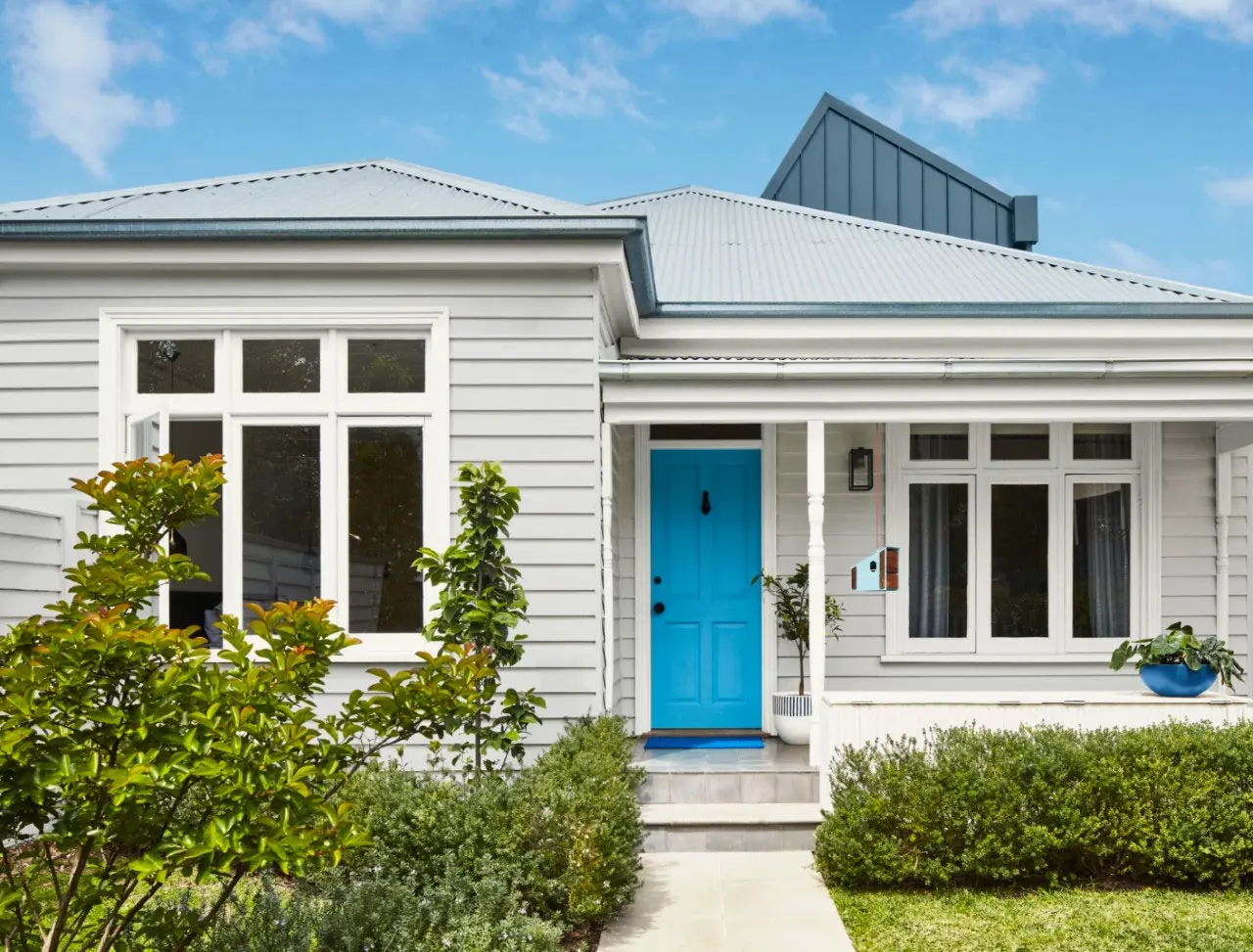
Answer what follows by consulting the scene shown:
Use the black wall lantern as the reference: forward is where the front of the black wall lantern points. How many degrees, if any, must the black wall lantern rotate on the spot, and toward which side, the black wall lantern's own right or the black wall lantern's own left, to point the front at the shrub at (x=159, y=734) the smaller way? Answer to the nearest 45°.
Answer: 0° — it already faces it

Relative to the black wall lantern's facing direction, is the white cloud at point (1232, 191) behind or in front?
behind

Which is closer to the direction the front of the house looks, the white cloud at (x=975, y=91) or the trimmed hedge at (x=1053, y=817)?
the trimmed hedge

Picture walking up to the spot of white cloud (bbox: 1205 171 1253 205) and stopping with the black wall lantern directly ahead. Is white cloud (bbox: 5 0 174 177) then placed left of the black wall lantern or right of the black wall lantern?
right

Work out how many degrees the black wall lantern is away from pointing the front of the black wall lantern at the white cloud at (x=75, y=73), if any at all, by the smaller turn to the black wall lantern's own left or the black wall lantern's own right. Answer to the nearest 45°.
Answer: approximately 135° to the black wall lantern's own right

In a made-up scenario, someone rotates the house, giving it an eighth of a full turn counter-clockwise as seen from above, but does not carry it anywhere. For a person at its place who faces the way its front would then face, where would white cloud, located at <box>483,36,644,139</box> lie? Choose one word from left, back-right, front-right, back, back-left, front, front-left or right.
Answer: back-left

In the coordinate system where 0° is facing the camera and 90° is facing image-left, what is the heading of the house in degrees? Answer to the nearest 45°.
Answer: approximately 0°

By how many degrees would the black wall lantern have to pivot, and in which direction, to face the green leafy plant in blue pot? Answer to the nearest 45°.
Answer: approximately 45° to its left

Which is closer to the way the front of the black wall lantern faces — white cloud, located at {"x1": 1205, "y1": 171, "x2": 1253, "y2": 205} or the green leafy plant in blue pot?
the green leafy plant in blue pot
